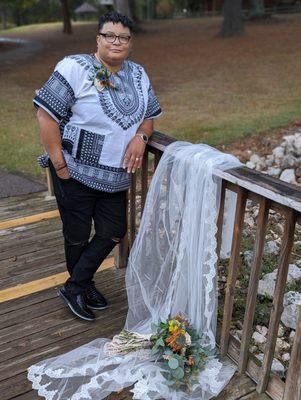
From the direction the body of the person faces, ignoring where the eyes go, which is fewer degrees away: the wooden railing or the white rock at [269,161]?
the wooden railing

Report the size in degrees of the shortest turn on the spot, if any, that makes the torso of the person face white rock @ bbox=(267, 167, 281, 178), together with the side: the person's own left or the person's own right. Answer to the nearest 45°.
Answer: approximately 90° to the person's own left

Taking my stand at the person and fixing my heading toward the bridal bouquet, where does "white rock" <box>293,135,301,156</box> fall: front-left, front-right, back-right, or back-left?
back-left

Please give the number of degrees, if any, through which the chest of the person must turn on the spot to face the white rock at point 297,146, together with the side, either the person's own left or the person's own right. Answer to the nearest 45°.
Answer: approximately 90° to the person's own left

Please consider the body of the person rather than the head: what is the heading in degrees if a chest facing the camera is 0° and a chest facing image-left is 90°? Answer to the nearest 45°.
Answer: approximately 315°

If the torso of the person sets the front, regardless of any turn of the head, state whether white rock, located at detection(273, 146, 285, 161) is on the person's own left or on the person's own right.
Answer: on the person's own left

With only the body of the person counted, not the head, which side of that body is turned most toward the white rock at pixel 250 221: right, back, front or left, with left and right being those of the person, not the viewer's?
left

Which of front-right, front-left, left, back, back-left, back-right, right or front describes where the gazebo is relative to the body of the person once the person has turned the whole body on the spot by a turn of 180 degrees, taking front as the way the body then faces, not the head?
front-right
